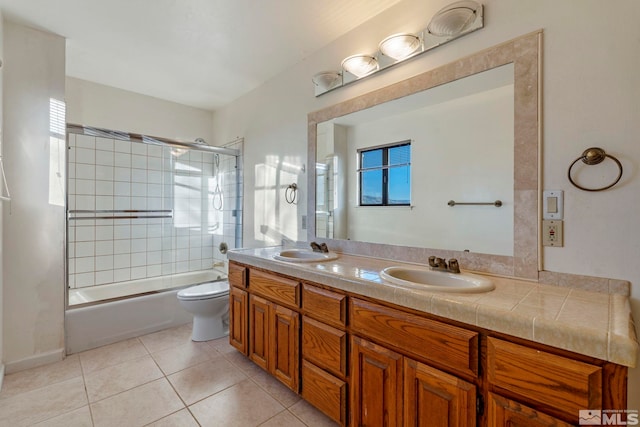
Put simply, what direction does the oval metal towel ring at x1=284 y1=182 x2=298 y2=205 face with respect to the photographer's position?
facing the viewer and to the left of the viewer

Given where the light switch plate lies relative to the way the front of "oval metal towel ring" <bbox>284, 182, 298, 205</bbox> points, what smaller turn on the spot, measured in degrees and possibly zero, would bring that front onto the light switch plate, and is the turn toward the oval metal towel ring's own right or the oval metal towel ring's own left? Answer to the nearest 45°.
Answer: approximately 90° to the oval metal towel ring's own left

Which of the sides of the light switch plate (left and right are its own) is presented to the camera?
front

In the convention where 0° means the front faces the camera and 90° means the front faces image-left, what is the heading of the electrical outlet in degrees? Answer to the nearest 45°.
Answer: approximately 0°

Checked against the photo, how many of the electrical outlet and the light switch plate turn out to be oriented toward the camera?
2

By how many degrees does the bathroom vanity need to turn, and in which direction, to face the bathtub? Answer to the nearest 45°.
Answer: approximately 45° to its right

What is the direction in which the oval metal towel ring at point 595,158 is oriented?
toward the camera
